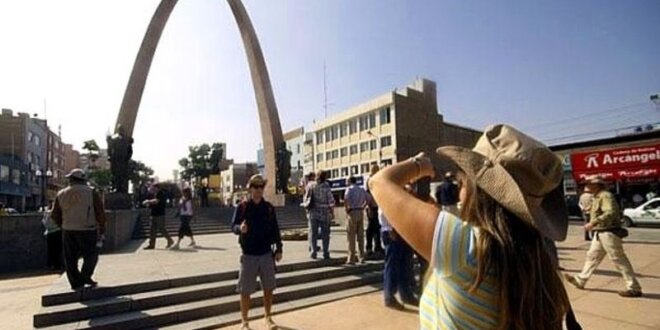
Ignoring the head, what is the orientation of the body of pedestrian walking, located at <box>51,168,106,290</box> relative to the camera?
away from the camera

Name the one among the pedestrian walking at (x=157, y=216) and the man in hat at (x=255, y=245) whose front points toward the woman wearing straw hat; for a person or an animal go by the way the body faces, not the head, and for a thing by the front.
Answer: the man in hat

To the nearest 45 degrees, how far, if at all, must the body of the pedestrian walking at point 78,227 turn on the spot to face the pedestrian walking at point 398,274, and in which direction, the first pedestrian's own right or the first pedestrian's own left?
approximately 135° to the first pedestrian's own right

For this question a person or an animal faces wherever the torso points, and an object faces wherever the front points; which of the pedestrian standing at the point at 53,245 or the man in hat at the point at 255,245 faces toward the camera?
the man in hat

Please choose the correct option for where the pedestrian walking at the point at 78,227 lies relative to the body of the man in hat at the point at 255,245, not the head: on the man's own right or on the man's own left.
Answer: on the man's own right

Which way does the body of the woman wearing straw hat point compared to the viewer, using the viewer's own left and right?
facing away from the viewer and to the left of the viewer

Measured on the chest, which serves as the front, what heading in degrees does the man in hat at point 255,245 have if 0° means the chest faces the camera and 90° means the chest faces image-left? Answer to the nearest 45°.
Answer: approximately 0°

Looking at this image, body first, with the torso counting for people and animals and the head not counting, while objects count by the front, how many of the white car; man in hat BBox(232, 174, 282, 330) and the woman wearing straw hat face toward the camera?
1

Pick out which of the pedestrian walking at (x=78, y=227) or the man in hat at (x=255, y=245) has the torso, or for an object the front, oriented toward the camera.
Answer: the man in hat

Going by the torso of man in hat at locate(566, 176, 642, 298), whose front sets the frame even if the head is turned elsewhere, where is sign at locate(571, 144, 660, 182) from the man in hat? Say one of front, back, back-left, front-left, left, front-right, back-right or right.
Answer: right
